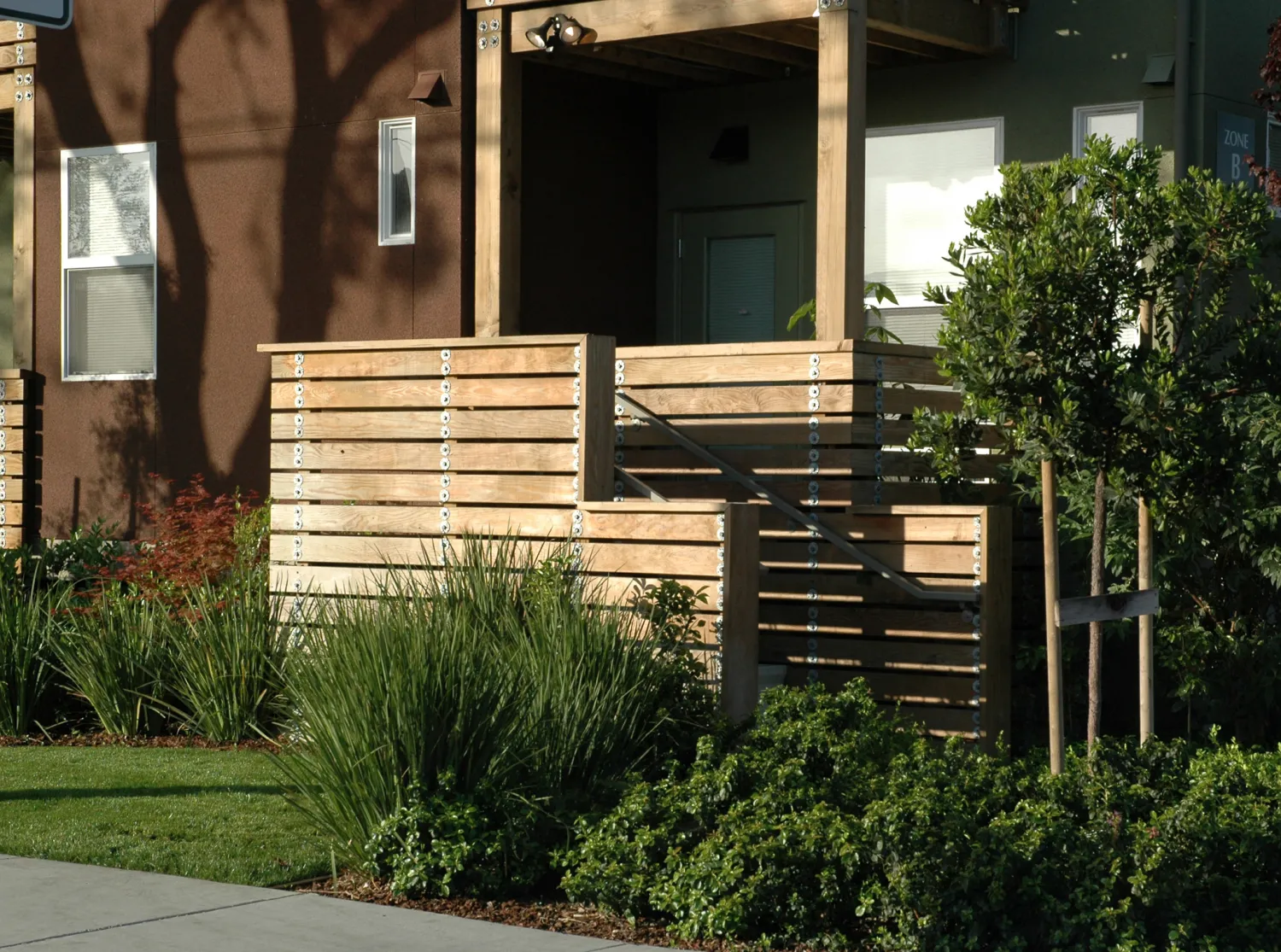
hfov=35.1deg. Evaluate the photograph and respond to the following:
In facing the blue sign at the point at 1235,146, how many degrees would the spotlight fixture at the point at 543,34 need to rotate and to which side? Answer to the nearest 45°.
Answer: approximately 135° to its left

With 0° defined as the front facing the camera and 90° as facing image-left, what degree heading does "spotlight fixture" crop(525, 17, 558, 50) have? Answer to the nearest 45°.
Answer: approximately 45°

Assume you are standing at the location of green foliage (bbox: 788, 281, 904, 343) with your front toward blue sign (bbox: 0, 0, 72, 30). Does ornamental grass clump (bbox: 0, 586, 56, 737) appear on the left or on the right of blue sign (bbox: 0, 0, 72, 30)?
right

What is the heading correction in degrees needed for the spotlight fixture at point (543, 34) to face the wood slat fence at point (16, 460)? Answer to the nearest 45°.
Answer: approximately 90° to its right

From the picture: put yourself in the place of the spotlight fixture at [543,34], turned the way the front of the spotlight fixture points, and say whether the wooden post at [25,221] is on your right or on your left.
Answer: on your right

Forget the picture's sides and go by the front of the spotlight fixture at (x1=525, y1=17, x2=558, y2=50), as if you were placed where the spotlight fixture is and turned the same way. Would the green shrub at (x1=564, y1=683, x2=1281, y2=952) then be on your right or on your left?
on your left
